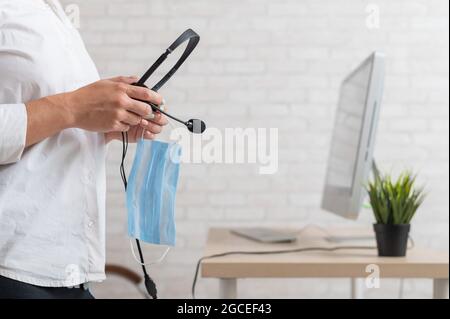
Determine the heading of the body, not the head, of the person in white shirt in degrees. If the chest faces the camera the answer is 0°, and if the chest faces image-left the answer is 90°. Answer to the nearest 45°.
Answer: approximately 270°

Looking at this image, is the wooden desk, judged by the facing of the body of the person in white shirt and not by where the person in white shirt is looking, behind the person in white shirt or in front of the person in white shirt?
in front

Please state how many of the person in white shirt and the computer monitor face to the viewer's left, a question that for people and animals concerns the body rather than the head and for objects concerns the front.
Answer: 1

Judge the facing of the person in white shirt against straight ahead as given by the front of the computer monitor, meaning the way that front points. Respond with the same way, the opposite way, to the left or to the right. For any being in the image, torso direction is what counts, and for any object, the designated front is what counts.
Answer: the opposite way

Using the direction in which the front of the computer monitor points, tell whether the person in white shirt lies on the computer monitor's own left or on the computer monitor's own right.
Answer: on the computer monitor's own left

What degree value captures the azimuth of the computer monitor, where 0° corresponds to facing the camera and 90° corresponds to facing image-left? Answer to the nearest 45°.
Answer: approximately 90°
